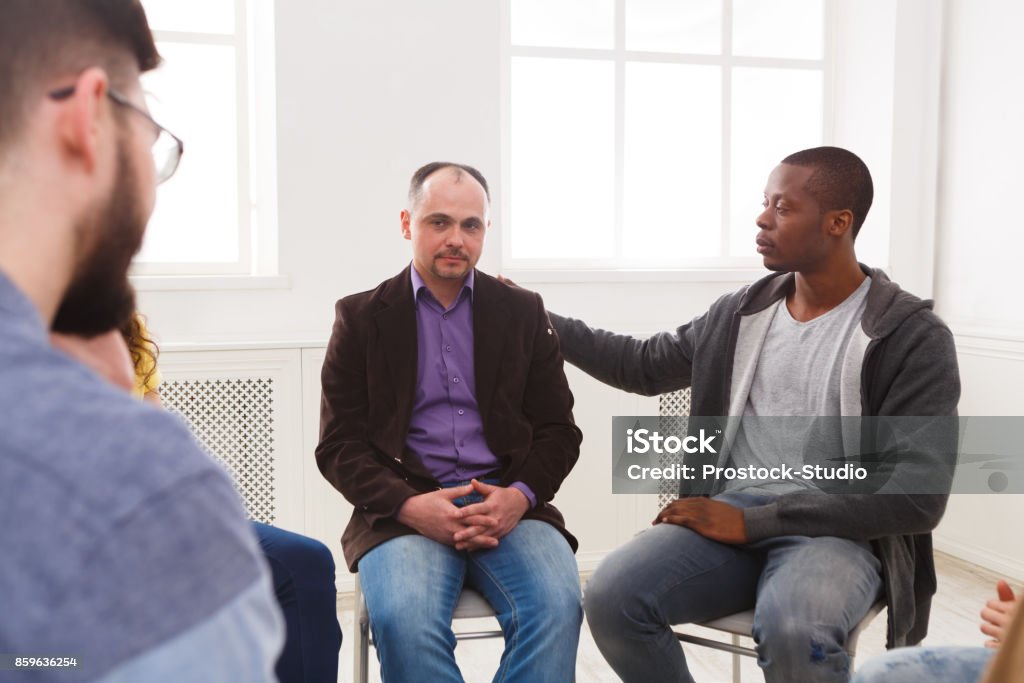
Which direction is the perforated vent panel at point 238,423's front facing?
toward the camera

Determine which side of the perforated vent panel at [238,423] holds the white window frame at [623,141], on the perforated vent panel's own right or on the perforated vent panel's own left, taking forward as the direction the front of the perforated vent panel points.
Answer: on the perforated vent panel's own left

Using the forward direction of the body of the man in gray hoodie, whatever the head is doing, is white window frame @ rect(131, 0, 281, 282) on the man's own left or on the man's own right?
on the man's own right

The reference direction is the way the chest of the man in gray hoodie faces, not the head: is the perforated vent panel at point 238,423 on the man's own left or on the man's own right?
on the man's own right

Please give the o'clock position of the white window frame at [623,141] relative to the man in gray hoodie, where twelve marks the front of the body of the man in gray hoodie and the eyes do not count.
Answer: The white window frame is roughly at 4 o'clock from the man in gray hoodie.

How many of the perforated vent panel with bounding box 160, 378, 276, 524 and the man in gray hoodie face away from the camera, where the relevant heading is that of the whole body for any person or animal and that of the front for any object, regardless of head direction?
0

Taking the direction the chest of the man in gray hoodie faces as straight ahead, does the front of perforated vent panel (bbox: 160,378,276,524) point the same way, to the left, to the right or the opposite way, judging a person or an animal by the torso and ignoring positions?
to the left

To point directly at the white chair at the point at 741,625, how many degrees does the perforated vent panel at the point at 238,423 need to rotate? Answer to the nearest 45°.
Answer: approximately 45° to its left

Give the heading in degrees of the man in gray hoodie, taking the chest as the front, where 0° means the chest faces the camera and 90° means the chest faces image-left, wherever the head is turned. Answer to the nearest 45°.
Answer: approximately 45°

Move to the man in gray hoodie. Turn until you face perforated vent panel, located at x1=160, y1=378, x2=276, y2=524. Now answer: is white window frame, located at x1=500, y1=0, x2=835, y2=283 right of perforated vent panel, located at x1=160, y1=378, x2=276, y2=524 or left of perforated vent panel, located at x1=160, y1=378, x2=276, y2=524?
right

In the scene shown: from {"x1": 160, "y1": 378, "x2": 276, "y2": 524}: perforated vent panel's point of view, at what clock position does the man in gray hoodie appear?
The man in gray hoodie is roughly at 11 o'clock from the perforated vent panel.

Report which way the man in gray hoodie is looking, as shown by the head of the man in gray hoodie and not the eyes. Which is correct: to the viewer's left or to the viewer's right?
to the viewer's left
